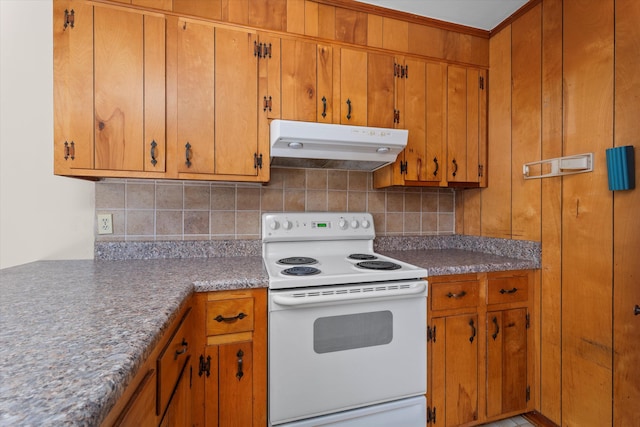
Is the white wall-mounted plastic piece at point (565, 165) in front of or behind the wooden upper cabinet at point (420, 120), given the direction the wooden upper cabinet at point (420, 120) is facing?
in front

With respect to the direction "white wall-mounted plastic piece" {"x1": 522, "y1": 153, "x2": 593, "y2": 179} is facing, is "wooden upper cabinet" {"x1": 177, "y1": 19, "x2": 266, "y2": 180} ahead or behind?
ahead

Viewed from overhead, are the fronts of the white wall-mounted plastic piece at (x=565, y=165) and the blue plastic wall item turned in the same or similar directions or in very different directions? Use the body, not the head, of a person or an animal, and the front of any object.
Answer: same or similar directions

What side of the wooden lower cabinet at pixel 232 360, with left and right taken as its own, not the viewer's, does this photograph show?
front

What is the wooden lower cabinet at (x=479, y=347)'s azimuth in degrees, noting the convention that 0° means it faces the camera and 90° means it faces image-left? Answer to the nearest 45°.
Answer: approximately 315°

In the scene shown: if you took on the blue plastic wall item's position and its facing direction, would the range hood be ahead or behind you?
ahead

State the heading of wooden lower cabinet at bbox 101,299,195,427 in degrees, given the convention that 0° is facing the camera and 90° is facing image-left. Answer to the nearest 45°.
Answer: approximately 270°

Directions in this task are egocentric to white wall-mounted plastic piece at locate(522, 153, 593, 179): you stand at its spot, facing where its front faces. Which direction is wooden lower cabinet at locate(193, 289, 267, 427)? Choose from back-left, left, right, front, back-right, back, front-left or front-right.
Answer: front

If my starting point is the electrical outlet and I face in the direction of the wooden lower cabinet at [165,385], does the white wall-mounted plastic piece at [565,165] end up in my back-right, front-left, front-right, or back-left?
front-left

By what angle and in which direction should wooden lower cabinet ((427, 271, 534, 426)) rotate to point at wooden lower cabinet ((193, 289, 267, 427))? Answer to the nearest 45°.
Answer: approximately 90° to its right

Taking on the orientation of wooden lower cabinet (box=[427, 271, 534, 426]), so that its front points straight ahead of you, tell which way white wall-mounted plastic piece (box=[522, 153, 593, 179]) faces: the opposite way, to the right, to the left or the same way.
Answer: to the right

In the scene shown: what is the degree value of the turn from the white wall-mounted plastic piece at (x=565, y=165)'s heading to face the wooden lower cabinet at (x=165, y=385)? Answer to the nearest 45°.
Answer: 0° — it already faces it

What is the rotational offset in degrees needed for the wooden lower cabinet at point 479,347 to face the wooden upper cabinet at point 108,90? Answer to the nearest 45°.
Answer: approximately 90° to its right

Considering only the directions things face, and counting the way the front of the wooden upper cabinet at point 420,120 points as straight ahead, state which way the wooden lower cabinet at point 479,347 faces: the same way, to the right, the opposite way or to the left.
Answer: the same way
